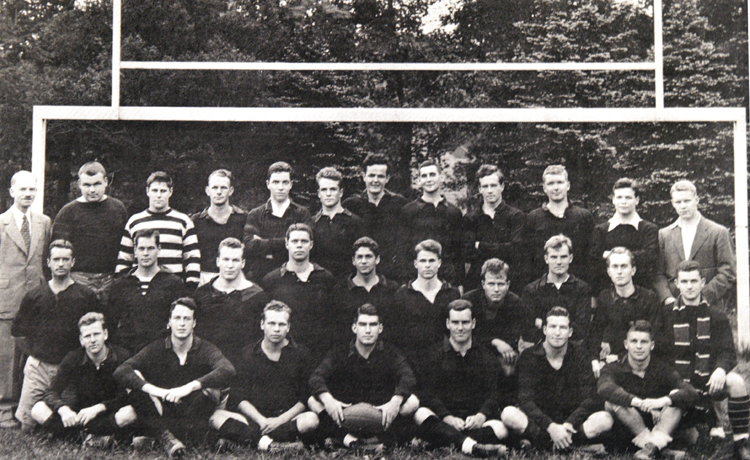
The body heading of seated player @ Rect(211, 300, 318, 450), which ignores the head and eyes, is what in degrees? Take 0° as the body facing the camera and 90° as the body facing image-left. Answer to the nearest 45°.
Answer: approximately 0°

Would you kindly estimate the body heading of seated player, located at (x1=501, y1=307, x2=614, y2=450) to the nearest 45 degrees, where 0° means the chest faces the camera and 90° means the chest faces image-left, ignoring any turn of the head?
approximately 0°

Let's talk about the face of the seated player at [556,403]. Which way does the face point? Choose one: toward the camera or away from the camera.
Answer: toward the camera

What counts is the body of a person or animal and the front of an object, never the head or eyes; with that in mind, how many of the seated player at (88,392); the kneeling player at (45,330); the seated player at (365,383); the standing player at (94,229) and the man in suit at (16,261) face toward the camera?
5

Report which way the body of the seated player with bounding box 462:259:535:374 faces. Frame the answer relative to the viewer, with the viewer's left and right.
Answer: facing the viewer

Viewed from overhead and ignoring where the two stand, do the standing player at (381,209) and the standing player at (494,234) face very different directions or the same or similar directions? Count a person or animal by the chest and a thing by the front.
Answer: same or similar directions

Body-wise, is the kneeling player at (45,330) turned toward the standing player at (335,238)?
no

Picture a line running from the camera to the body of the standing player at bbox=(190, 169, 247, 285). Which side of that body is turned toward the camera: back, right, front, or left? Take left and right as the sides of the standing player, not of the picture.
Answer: front

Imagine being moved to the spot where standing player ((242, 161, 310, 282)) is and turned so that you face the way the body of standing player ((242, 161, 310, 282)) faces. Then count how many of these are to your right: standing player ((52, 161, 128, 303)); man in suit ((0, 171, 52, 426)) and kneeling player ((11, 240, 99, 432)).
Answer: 3

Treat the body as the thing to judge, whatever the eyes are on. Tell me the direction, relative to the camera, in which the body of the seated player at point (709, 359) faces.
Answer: toward the camera

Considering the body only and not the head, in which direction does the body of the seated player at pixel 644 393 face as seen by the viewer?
toward the camera

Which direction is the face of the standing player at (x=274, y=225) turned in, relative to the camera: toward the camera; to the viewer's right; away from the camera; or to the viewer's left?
toward the camera

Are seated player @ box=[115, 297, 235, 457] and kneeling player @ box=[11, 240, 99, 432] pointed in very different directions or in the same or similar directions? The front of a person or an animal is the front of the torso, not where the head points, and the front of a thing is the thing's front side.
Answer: same or similar directions

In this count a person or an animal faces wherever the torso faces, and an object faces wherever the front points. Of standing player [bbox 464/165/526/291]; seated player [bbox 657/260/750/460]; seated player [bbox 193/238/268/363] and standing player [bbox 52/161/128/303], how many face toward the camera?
4
